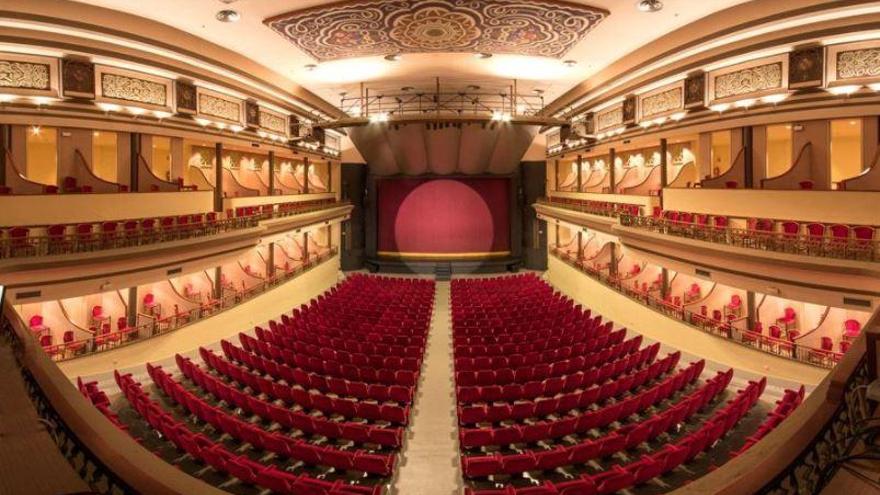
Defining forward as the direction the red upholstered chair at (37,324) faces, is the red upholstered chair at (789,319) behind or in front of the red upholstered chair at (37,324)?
in front

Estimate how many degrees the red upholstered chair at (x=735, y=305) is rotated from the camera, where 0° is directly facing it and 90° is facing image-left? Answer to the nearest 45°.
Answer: approximately 45°

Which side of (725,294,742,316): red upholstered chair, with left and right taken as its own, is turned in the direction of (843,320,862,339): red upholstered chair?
left

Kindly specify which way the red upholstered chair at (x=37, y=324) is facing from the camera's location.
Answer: facing the viewer and to the right of the viewer

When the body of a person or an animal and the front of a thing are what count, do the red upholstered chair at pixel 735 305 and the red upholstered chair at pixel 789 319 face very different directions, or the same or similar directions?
same or similar directions

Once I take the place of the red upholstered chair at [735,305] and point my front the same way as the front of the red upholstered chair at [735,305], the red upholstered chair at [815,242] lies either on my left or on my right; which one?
on my left

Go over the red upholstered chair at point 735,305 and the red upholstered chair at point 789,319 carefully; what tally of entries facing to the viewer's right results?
0

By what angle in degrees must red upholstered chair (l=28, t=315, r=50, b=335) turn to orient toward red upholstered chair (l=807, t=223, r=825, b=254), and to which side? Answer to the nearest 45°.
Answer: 0° — it already faces it

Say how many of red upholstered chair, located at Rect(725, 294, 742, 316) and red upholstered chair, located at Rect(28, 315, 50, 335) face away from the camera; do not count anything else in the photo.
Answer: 0

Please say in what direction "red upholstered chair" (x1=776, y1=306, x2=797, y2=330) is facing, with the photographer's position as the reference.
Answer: facing the viewer and to the left of the viewer

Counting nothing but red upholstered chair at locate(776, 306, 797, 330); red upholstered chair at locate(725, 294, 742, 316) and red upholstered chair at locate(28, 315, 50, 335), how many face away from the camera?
0

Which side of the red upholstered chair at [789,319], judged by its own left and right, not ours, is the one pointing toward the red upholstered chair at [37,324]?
front
